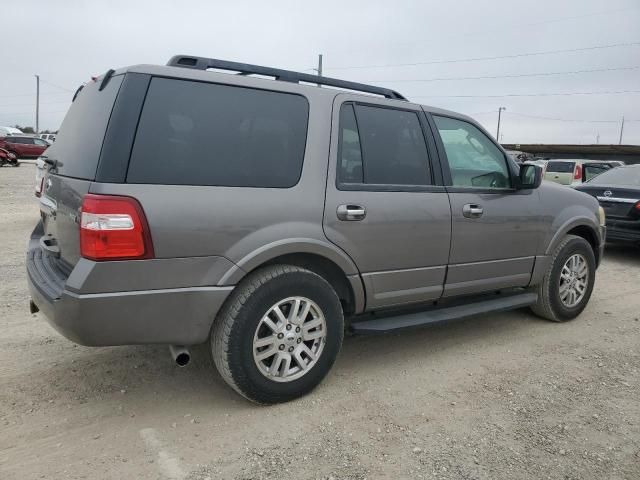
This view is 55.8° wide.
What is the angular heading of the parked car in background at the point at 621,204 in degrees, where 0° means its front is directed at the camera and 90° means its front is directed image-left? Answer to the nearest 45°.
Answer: approximately 225°

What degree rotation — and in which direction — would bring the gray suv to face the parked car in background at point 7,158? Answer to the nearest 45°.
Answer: approximately 90° to its left

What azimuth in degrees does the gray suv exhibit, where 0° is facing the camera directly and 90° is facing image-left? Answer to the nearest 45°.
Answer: approximately 225°

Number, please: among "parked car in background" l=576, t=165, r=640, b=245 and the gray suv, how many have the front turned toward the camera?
0

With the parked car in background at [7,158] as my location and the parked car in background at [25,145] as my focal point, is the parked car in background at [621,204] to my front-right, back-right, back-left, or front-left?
back-right

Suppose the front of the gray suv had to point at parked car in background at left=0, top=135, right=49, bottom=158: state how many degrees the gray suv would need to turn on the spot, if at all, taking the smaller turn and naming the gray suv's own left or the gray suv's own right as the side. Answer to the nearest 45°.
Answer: approximately 90° to the gray suv's own left

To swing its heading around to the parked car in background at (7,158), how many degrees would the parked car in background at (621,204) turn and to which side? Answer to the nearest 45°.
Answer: approximately 135° to its left

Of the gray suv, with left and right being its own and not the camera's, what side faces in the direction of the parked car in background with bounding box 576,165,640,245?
front
